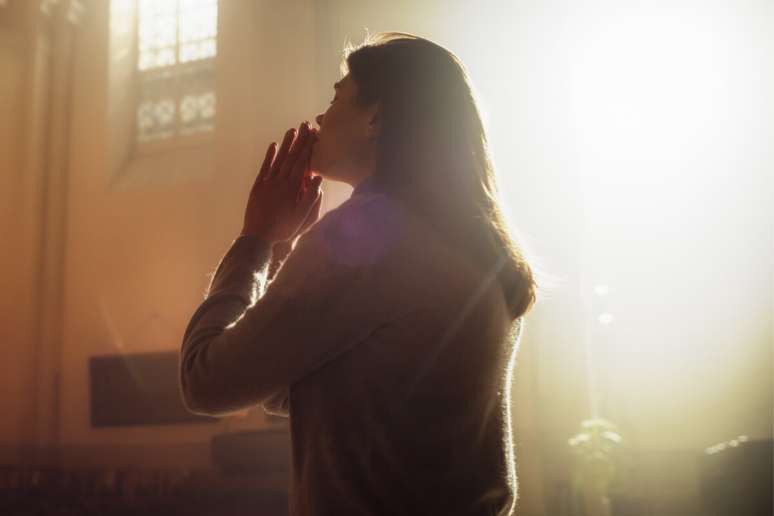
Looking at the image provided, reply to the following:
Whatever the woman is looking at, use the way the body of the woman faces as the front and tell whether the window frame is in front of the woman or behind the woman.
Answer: in front

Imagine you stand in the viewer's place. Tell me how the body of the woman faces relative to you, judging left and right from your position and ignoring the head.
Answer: facing away from the viewer and to the left of the viewer
